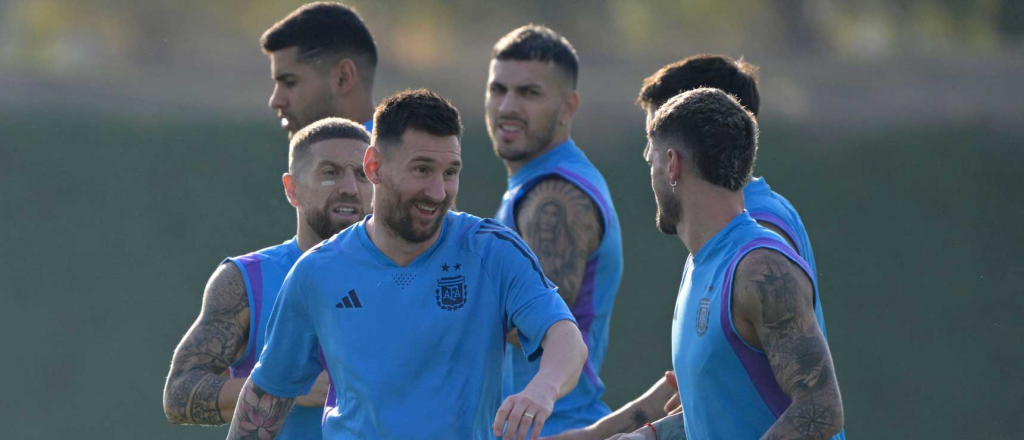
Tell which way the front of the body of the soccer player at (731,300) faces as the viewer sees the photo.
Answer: to the viewer's left

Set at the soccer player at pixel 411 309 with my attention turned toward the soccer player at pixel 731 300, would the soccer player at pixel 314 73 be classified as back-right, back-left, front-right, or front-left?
back-left
